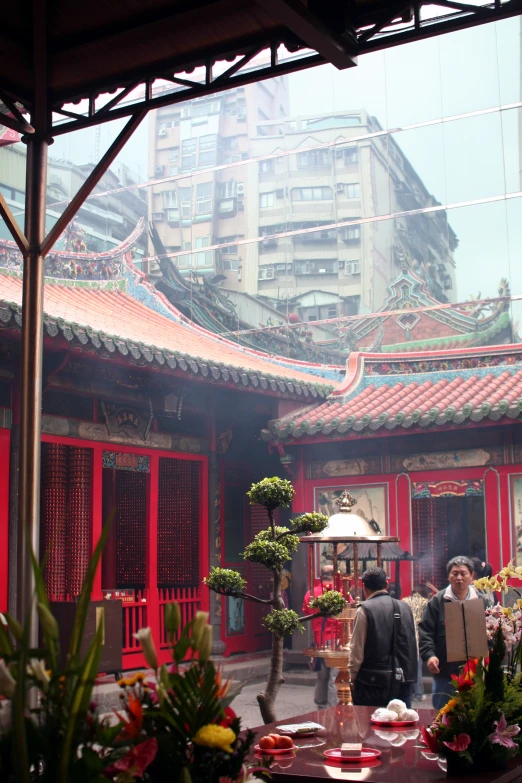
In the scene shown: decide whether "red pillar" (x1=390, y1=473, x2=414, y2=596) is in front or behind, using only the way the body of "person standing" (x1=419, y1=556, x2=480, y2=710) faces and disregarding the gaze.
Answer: behind

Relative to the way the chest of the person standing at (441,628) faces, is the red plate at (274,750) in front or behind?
in front

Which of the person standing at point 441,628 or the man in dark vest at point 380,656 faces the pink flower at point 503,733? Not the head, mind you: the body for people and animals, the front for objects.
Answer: the person standing

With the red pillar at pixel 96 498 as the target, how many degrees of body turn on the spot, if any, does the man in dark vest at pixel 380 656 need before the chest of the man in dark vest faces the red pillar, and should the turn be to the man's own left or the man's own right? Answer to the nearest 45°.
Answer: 0° — they already face it

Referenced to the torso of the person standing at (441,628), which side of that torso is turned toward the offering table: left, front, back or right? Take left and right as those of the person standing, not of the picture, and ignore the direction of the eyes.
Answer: front

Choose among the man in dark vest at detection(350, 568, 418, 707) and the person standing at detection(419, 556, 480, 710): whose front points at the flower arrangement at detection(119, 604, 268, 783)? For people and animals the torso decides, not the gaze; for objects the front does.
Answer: the person standing

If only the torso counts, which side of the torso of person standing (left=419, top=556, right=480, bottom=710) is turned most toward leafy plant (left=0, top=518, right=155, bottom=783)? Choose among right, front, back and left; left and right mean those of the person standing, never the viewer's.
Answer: front

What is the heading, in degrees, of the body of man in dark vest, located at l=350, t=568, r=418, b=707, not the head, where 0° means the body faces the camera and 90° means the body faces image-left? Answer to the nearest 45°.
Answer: approximately 135°

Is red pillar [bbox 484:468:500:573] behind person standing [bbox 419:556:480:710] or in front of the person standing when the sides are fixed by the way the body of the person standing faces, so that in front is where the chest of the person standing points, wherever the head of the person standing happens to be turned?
behind

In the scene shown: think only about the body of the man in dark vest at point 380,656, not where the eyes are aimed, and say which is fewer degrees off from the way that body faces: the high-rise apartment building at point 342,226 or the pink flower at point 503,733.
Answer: the high-rise apartment building

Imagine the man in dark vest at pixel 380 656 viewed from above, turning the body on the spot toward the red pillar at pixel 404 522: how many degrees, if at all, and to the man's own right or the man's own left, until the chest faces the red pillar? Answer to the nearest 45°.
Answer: approximately 45° to the man's own right

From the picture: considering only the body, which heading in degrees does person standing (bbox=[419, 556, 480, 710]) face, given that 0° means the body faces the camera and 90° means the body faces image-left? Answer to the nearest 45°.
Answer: approximately 0°

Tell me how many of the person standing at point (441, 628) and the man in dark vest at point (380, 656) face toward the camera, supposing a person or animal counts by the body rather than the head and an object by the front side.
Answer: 1
